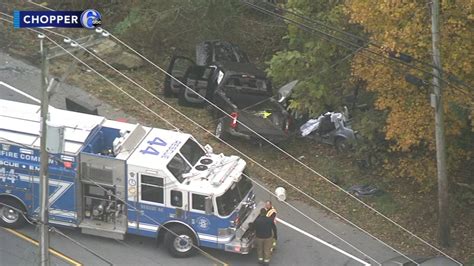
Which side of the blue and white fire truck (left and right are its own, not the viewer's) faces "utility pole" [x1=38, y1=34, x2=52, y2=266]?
right

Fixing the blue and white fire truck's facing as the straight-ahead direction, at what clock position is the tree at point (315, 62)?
The tree is roughly at 9 o'clock from the blue and white fire truck.

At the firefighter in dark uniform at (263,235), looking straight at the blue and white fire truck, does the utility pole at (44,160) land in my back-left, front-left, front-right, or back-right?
front-left

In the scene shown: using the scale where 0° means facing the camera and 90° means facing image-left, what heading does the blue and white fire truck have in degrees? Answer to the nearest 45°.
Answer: approximately 315°

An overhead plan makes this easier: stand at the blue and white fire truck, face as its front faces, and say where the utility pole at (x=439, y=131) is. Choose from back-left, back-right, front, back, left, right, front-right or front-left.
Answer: front-left

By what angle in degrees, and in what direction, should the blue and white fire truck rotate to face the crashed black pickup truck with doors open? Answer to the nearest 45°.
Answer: approximately 90° to its left

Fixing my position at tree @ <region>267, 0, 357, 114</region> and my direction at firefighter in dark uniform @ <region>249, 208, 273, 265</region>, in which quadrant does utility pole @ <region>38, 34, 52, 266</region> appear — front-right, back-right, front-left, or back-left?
front-right

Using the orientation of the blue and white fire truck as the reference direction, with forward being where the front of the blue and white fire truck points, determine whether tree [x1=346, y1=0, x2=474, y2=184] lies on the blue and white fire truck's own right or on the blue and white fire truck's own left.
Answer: on the blue and white fire truck's own left
